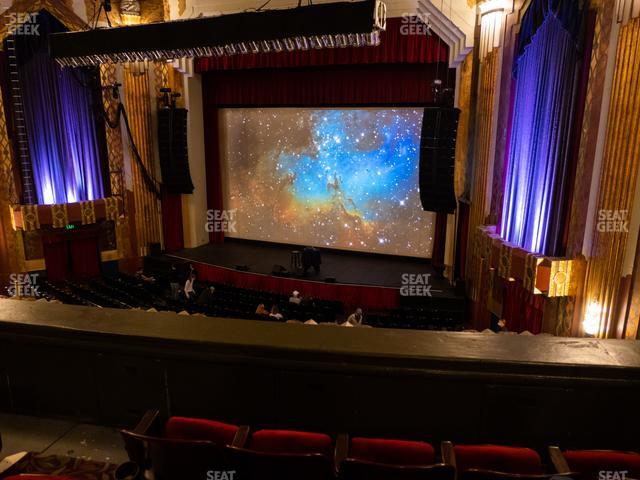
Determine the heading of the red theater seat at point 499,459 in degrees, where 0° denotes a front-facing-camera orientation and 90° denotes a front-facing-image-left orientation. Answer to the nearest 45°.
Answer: approximately 180°

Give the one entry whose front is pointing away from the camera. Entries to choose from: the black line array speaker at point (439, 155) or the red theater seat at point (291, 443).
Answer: the red theater seat

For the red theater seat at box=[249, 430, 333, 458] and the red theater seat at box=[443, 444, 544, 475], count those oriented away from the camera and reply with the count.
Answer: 2

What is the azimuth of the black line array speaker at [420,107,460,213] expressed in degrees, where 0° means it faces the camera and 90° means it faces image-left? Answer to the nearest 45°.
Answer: approximately 45°

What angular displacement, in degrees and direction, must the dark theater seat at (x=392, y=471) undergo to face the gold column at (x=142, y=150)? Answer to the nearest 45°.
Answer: approximately 45° to its left

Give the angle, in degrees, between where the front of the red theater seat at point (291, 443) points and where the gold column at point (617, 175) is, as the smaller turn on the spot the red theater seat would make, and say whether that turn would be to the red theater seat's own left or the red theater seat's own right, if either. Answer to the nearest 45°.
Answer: approximately 45° to the red theater seat's own right

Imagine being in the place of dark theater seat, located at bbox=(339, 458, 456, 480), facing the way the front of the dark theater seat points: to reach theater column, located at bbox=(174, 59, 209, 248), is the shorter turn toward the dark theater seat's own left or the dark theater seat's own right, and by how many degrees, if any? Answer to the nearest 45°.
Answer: approximately 45° to the dark theater seat's own left

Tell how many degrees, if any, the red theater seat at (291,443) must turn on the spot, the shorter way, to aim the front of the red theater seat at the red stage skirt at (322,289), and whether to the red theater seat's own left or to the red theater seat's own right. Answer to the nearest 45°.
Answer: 0° — it already faces it

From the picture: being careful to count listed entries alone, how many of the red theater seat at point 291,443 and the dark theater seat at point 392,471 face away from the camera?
2

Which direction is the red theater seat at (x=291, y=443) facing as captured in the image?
away from the camera

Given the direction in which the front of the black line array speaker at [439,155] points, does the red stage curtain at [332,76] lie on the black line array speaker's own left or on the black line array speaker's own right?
on the black line array speaker's own right

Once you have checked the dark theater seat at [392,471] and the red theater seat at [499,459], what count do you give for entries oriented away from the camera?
2

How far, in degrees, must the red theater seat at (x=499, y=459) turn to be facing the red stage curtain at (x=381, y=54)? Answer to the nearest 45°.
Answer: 0° — it already faces it

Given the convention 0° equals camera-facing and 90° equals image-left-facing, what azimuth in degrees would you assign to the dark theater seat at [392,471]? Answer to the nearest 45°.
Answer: approximately 180°

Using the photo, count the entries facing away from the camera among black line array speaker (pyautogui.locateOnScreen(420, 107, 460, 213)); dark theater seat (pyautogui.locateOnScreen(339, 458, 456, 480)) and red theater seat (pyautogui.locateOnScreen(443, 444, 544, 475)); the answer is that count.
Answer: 2
